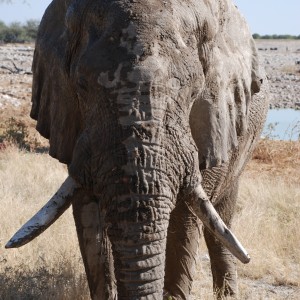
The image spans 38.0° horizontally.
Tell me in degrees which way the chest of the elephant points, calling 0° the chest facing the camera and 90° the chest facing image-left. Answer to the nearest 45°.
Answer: approximately 0°
